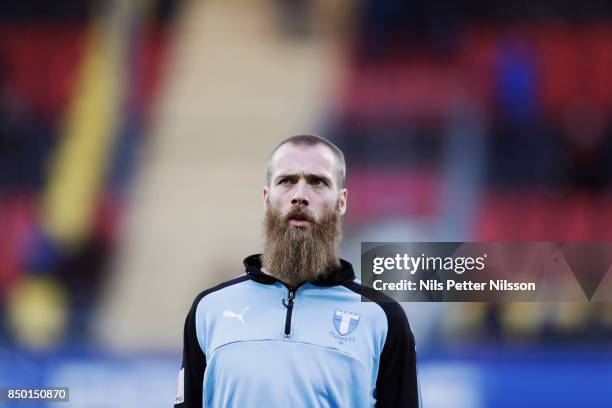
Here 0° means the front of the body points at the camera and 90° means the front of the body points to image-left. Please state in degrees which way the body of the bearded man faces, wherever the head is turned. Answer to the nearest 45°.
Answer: approximately 0°
